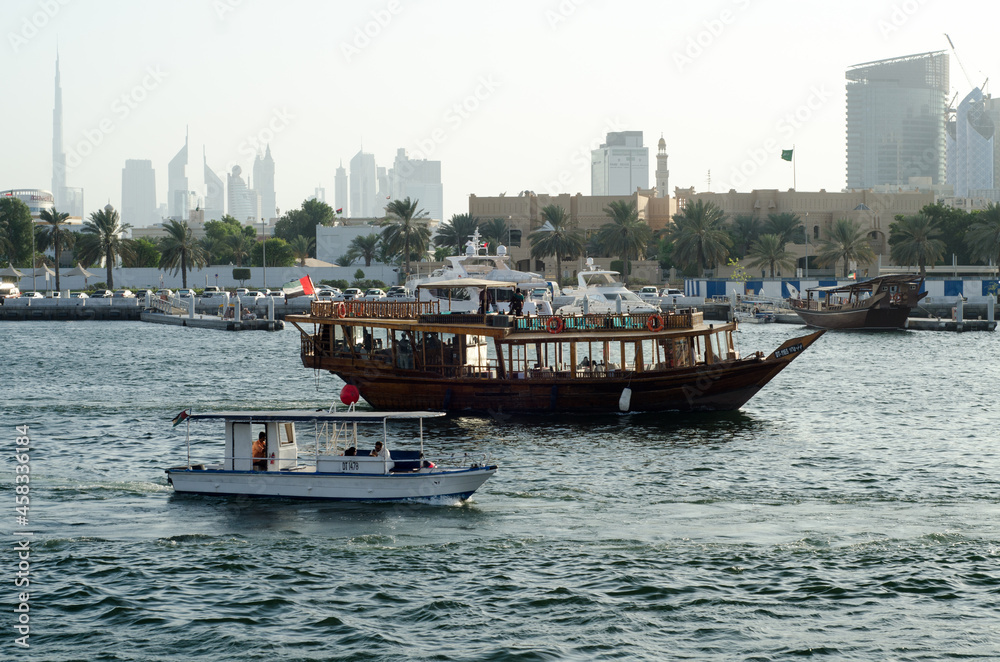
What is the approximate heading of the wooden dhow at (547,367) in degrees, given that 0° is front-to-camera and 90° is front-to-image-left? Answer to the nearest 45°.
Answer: approximately 270°

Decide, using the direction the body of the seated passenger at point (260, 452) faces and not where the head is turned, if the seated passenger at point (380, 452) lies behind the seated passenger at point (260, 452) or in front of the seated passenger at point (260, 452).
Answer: in front

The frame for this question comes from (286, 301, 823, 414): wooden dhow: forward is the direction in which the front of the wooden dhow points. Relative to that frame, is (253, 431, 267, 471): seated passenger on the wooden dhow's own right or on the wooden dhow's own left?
on the wooden dhow's own right

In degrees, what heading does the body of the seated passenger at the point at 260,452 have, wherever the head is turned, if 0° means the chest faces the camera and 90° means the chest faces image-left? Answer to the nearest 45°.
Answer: approximately 270°

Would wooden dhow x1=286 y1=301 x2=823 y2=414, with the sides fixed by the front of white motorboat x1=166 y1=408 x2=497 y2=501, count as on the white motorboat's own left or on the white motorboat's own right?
on the white motorboat's own left

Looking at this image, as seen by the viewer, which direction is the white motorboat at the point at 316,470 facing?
to the viewer's right

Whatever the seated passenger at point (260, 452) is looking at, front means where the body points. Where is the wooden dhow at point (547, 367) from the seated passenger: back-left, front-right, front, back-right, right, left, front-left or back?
front-left

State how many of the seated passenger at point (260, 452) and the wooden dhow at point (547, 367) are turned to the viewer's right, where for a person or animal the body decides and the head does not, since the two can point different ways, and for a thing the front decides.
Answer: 2
